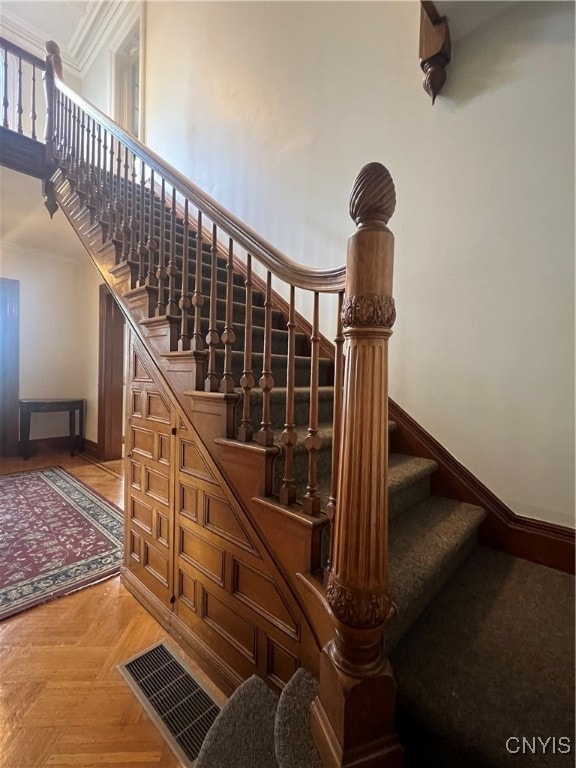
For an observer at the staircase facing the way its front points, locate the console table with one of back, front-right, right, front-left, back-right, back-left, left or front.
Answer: back

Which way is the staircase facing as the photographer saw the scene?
facing the viewer and to the right of the viewer

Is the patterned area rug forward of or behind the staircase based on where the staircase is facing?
behind
